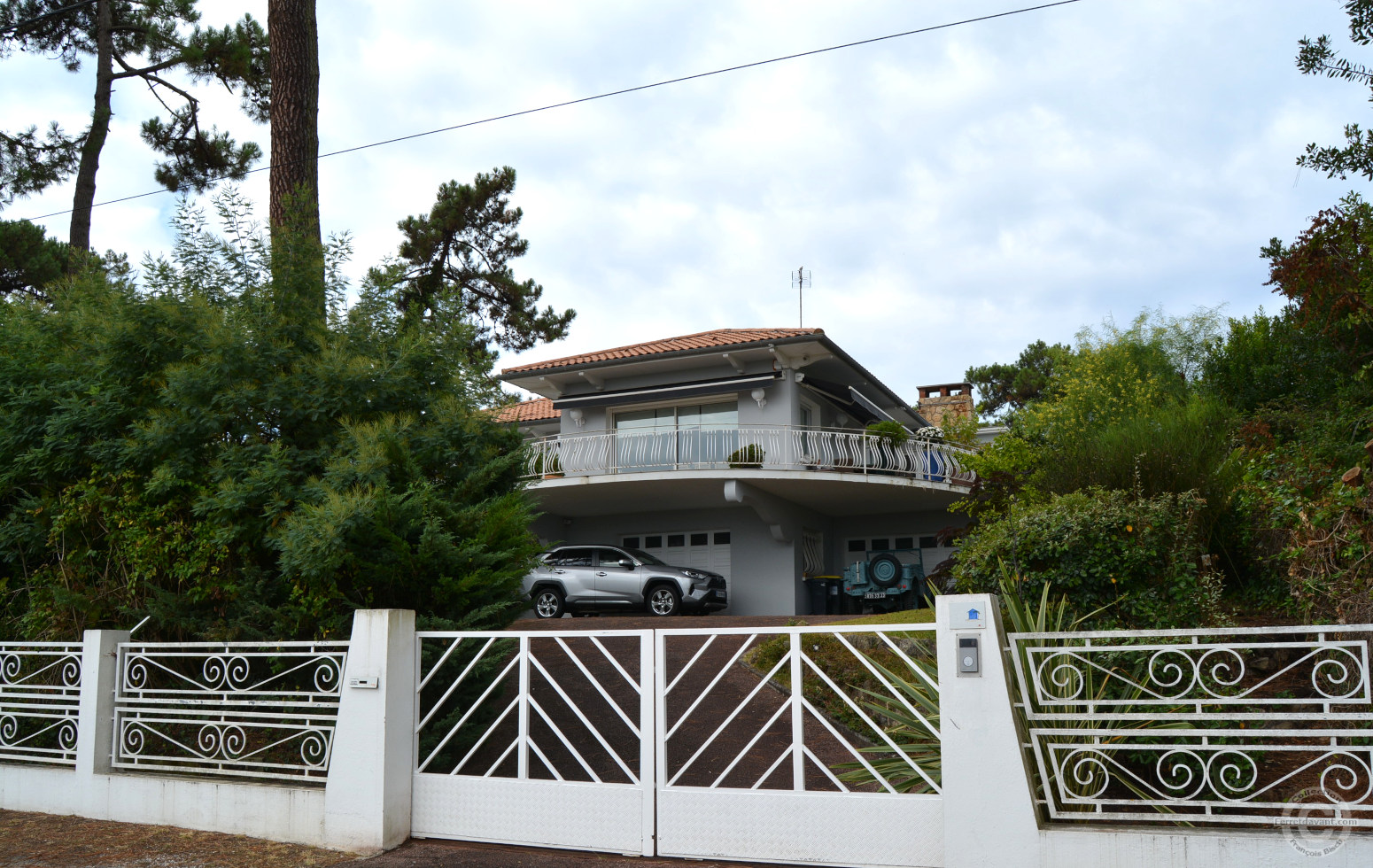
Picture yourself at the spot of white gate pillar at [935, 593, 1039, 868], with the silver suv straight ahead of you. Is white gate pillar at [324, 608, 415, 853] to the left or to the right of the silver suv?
left

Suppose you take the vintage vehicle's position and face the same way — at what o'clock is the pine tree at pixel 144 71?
The pine tree is roughly at 8 o'clock from the vintage vehicle.

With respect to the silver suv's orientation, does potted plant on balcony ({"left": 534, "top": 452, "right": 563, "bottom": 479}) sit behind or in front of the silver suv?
behind

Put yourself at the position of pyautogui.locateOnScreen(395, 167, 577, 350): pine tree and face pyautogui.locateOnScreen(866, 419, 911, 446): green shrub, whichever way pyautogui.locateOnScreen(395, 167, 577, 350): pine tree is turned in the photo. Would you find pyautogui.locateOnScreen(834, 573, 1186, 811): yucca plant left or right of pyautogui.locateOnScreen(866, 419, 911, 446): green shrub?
right

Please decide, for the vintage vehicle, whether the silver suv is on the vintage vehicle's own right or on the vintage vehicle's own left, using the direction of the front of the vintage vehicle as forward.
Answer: on the vintage vehicle's own left

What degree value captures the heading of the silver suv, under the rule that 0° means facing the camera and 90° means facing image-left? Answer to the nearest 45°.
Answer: approximately 315°

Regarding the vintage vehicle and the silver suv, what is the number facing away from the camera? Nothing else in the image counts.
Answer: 1

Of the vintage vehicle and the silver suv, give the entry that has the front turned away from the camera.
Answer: the vintage vehicle

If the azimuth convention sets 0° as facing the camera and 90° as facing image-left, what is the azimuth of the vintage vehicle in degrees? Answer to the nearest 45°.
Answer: approximately 180°
